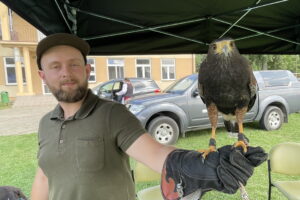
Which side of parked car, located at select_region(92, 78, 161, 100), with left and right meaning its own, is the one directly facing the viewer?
left

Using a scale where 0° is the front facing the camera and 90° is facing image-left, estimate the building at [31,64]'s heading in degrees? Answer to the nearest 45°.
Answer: approximately 0°

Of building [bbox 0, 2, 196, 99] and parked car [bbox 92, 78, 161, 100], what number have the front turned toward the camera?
1

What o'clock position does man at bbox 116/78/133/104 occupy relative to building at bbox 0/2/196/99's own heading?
The man is roughly at 11 o'clock from the building.

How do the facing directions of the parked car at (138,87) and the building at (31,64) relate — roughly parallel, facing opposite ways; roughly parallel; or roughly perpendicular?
roughly perpendicular

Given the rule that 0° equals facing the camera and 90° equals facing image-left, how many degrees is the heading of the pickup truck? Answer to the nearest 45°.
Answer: approximately 45°

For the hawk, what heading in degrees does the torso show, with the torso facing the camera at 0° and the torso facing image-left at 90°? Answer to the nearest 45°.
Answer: approximately 0°

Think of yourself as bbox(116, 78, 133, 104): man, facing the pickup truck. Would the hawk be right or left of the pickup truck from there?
right

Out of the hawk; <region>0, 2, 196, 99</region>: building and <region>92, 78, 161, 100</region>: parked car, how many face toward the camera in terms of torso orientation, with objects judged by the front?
2

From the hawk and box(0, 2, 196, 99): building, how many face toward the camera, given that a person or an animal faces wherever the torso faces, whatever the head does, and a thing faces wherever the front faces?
2
